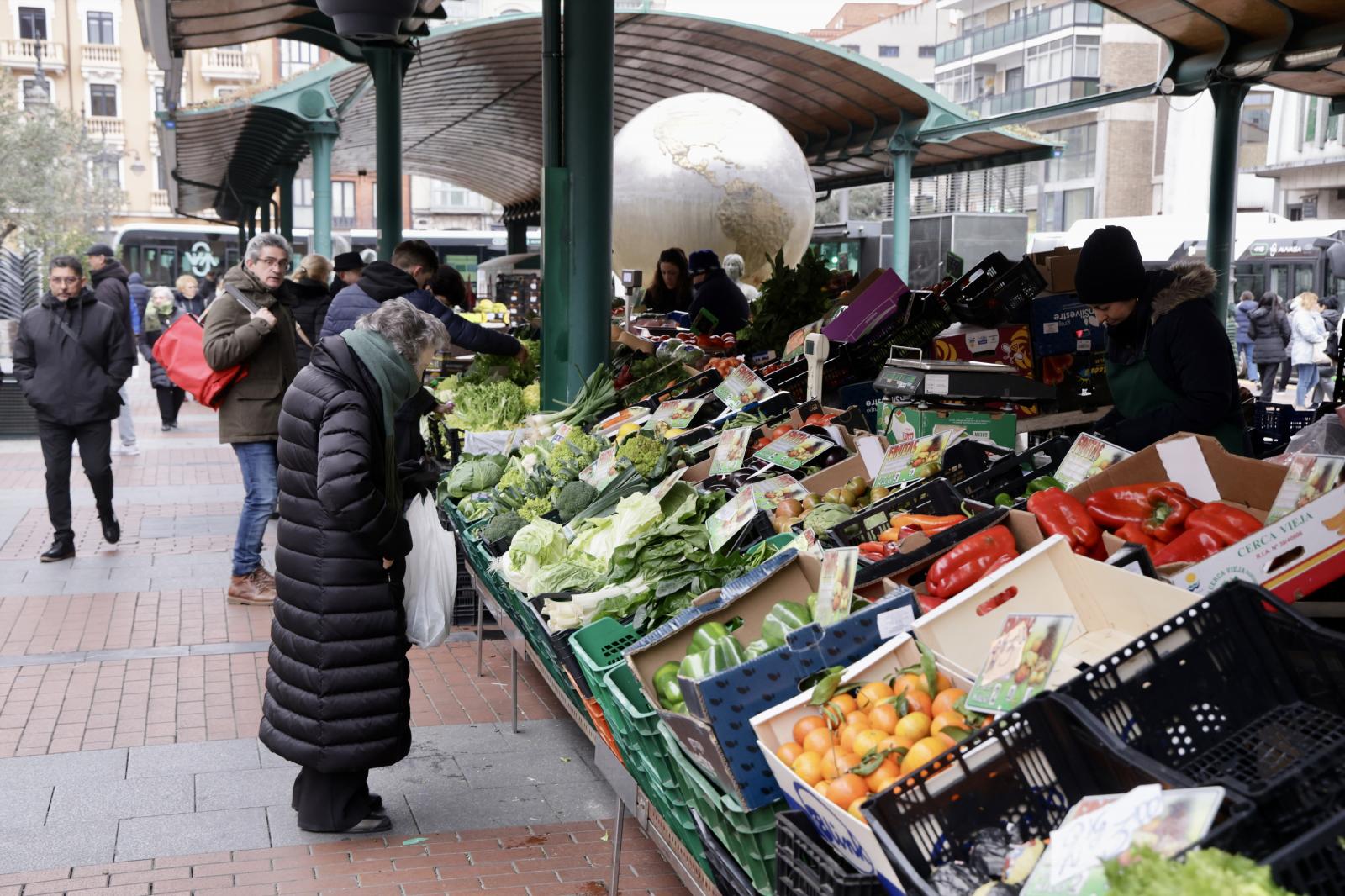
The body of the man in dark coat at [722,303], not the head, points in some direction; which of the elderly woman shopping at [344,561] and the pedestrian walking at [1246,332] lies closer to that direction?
the elderly woman shopping

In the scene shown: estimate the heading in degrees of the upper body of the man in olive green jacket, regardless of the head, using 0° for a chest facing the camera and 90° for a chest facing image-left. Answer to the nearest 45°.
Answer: approximately 270°

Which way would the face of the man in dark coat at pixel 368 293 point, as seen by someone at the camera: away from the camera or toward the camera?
away from the camera

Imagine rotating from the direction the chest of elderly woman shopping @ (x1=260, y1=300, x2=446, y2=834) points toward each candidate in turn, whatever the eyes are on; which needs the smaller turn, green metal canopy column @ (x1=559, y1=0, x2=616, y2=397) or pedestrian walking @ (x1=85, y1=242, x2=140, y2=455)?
the green metal canopy column

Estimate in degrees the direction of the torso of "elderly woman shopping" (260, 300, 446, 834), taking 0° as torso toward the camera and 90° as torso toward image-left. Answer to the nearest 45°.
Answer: approximately 270°

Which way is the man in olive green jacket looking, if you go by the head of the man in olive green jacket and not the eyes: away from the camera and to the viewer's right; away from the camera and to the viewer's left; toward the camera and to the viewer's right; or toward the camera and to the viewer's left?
toward the camera and to the viewer's right

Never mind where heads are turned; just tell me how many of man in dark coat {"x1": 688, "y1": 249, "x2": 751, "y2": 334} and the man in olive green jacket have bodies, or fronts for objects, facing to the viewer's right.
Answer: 1

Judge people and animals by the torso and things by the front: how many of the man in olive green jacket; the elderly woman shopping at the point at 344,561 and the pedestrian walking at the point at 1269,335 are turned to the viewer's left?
0

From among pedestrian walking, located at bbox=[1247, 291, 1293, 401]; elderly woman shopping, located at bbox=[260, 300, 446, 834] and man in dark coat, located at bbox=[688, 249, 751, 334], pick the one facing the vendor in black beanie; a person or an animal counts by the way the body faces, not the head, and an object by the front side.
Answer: the elderly woman shopping
